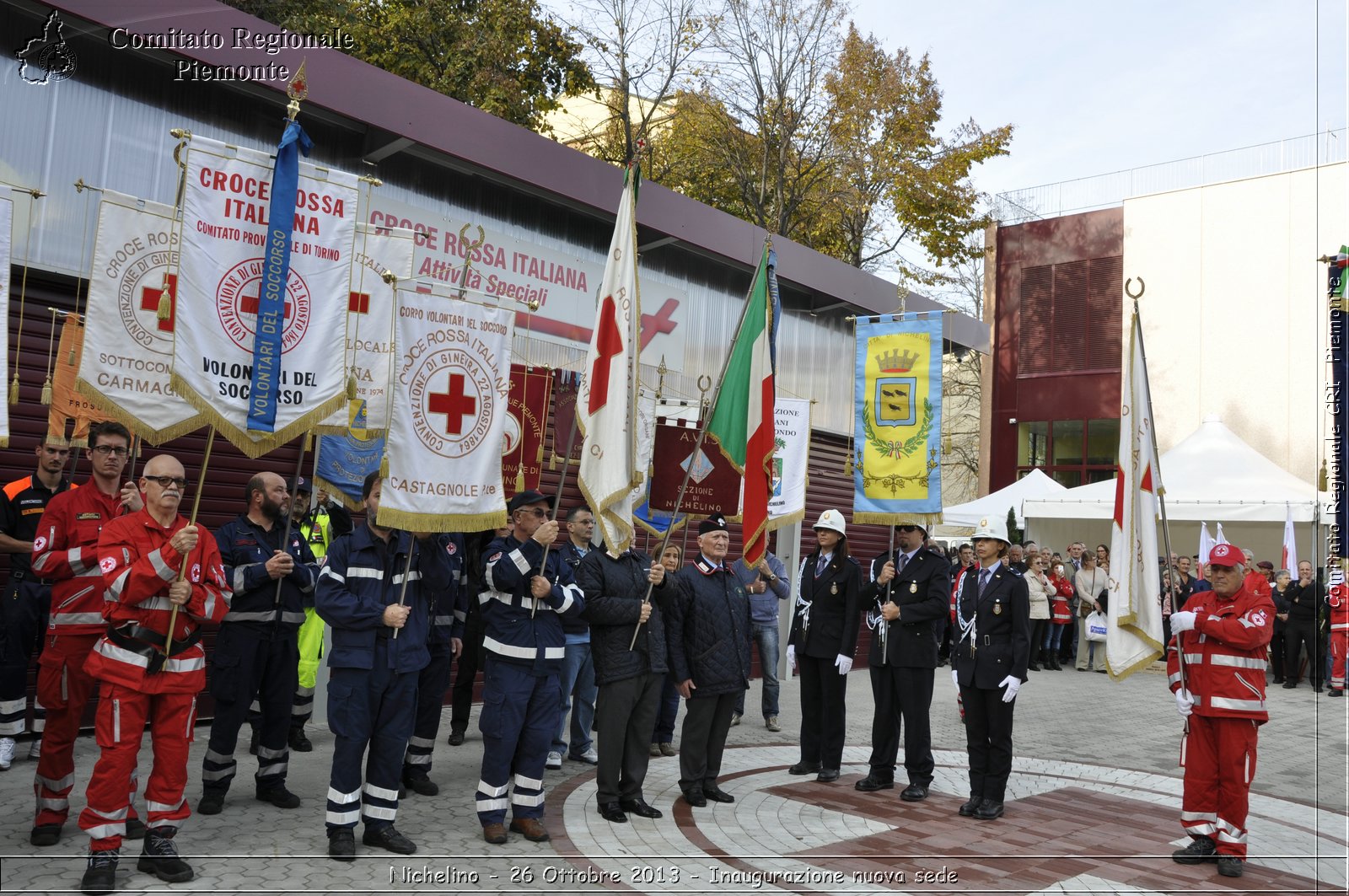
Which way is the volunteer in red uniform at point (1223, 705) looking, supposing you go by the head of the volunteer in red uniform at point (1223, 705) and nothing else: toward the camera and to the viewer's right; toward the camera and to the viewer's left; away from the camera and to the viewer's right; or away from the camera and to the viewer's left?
toward the camera and to the viewer's left

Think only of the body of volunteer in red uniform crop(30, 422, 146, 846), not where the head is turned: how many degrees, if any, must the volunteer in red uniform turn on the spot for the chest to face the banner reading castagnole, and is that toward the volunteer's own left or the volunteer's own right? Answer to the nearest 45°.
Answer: approximately 45° to the volunteer's own left

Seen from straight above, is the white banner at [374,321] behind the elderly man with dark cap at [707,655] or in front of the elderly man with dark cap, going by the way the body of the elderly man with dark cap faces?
behind

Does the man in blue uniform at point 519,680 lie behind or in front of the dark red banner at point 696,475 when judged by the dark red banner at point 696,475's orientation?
in front

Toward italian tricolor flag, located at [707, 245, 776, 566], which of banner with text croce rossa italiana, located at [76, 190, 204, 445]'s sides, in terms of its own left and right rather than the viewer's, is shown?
left

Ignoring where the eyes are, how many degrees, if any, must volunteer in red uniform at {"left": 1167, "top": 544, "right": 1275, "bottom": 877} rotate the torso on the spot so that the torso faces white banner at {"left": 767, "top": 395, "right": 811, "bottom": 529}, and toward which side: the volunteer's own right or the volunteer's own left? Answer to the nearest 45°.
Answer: approximately 90° to the volunteer's own right

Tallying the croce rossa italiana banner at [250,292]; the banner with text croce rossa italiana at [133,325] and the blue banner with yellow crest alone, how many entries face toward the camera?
3

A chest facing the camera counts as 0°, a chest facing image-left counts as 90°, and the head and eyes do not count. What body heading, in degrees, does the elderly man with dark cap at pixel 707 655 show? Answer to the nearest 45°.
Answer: approximately 315°

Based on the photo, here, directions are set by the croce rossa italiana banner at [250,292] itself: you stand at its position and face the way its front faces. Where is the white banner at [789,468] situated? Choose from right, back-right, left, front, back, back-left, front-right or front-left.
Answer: back-left

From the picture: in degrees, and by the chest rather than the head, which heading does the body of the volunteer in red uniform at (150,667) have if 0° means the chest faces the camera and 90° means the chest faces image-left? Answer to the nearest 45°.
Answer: approximately 315°
